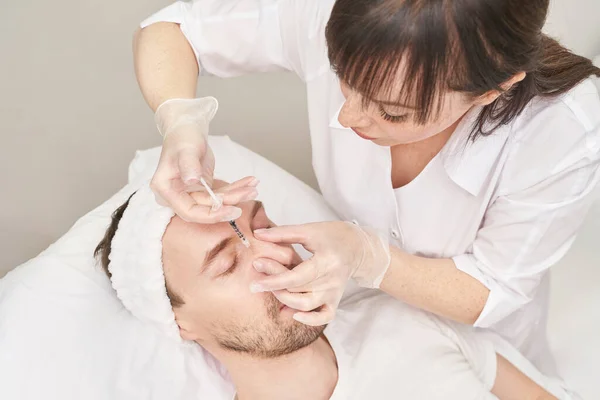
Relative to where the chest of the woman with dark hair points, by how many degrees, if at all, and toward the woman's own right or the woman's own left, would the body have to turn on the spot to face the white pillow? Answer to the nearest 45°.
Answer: approximately 45° to the woman's own right

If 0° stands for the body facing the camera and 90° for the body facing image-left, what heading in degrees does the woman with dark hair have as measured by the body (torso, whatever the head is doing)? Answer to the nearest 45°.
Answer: approximately 45°
